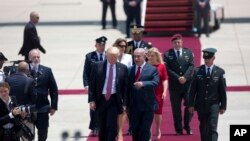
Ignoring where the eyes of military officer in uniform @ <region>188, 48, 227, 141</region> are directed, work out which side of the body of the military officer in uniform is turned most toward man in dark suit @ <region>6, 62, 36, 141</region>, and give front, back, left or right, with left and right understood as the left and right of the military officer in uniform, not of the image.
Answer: right

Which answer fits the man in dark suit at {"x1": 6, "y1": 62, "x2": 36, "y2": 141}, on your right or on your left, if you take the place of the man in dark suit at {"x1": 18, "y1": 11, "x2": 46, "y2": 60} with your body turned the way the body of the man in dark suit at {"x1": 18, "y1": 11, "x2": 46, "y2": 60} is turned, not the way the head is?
on your right

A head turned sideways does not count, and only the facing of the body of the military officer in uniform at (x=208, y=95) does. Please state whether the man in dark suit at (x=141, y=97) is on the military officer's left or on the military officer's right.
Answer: on the military officer's right

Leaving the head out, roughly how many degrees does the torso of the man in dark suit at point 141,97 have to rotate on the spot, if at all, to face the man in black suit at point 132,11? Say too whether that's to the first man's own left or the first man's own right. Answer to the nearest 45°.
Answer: approximately 135° to the first man's own right
